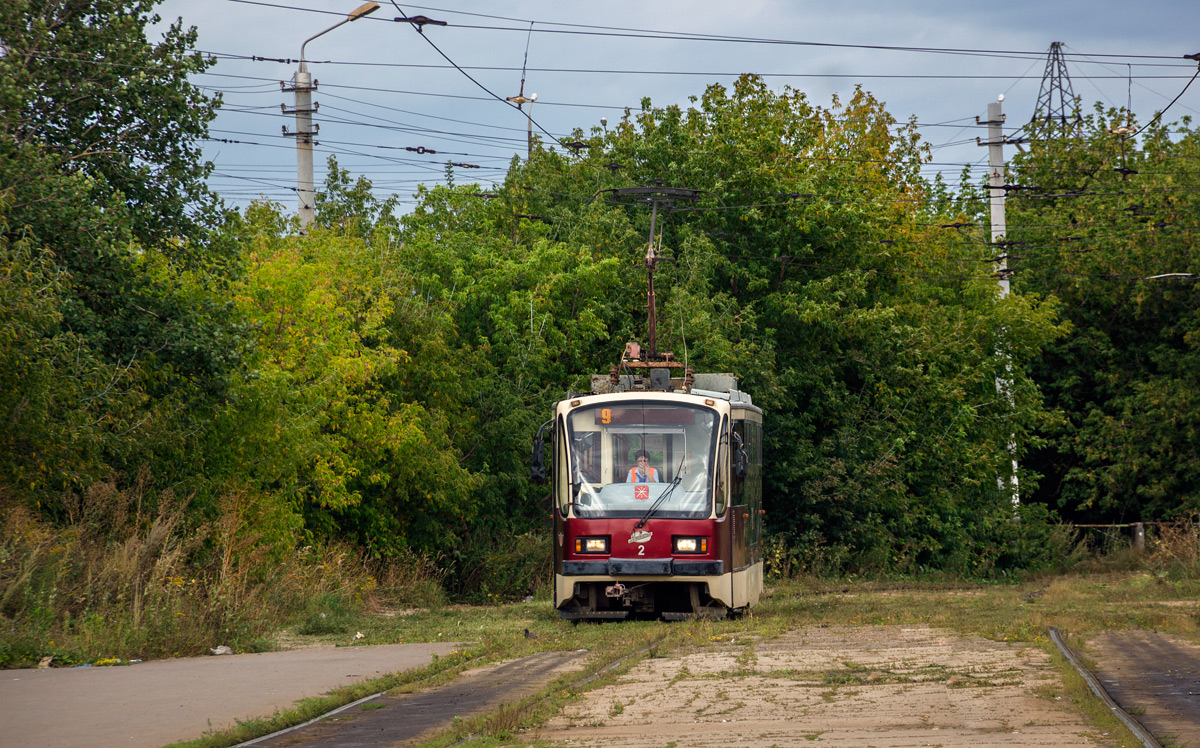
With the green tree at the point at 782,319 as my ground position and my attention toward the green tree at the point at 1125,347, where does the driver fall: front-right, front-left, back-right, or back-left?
back-right

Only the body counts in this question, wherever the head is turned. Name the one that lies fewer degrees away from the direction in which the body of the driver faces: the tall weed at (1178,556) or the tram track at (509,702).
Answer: the tram track

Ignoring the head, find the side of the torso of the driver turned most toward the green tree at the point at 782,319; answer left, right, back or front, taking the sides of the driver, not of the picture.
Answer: back

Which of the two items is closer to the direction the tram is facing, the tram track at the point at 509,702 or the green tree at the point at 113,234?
the tram track

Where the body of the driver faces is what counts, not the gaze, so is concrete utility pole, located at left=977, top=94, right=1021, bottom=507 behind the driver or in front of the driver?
behind

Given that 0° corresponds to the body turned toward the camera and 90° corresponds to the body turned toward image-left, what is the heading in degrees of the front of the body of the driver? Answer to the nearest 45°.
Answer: approximately 0°

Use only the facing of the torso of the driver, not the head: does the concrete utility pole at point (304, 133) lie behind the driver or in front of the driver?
behind

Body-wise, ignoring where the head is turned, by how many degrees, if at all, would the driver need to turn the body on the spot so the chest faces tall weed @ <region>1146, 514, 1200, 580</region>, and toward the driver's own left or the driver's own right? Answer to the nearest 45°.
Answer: approximately 135° to the driver's own left

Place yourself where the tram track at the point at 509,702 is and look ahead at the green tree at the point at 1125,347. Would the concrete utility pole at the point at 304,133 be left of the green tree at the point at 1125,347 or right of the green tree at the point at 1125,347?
left

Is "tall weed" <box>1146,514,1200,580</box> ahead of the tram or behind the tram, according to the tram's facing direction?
behind
